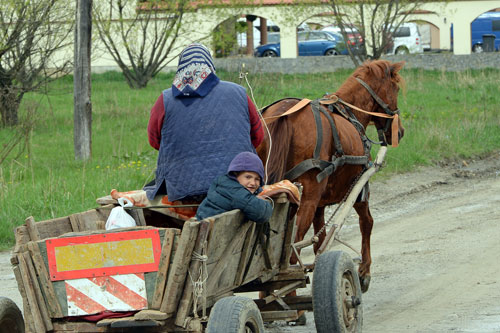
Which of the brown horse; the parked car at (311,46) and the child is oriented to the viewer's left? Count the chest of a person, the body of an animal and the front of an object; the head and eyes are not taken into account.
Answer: the parked car

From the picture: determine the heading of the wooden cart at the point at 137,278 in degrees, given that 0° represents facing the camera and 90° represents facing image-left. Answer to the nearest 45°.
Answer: approximately 225°

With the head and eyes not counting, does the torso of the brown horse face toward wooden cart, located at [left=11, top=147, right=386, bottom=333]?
no

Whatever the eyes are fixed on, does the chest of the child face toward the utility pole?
no

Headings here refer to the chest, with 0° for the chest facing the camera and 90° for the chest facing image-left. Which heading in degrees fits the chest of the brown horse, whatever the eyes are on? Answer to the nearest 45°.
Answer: approximately 225°

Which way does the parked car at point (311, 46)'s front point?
to the viewer's left

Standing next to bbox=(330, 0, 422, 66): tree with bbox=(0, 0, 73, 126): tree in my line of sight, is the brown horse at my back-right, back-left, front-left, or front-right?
front-left

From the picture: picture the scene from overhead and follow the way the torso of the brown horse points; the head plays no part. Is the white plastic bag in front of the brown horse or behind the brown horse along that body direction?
behind

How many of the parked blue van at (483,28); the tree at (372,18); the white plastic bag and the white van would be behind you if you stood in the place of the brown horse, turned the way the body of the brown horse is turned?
1

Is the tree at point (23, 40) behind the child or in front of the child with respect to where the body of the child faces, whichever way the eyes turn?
behind

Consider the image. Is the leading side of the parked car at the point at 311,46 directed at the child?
no

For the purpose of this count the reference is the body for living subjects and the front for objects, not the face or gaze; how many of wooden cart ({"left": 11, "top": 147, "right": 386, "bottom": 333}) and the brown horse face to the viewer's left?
0

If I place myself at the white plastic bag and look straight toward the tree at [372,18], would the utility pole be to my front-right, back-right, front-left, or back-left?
front-left

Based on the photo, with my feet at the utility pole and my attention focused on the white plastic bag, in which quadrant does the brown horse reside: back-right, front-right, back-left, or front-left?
front-left

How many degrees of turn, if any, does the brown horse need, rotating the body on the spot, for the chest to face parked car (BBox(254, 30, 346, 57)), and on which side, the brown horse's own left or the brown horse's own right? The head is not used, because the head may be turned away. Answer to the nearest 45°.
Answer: approximately 45° to the brown horse's own left

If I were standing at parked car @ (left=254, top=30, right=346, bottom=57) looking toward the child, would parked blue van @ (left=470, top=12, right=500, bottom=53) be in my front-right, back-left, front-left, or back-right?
back-left

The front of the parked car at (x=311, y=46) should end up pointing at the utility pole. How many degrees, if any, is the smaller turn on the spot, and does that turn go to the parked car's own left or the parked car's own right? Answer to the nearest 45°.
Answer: approximately 90° to the parked car's own left
